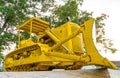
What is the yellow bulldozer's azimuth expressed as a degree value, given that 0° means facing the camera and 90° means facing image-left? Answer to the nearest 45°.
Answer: approximately 315°
